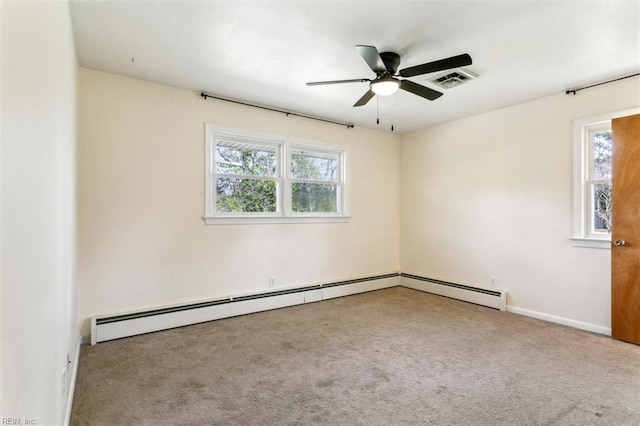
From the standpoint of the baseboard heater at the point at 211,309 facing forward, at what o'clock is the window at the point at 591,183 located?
The window is roughly at 11 o'clock from the baseboard heater.

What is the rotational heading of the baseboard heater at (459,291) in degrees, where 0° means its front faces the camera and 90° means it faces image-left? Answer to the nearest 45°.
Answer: approximately 45°

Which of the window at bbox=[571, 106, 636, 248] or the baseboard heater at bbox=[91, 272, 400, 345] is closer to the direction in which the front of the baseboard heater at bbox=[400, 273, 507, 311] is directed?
the baseboard heater

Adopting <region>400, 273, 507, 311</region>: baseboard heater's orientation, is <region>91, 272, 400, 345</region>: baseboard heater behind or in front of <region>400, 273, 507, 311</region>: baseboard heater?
in front

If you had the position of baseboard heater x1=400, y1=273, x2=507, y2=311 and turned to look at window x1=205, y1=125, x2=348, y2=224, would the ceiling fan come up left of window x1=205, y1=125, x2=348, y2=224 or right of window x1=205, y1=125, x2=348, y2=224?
left

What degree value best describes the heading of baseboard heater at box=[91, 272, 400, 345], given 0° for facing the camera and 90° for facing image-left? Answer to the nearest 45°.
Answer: approximately 315°

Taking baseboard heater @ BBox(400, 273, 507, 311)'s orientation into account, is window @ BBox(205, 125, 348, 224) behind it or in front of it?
in front

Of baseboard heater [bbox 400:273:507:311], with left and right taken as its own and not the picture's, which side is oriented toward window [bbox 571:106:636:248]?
left

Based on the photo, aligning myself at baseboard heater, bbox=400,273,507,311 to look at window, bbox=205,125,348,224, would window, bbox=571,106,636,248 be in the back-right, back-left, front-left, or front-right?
back-left

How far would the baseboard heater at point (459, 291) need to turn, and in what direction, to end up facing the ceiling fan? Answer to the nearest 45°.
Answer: approximately 45° to its left

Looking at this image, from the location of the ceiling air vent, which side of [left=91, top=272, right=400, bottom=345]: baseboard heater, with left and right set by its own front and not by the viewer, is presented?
front

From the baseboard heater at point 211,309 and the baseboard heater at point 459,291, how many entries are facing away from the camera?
0
